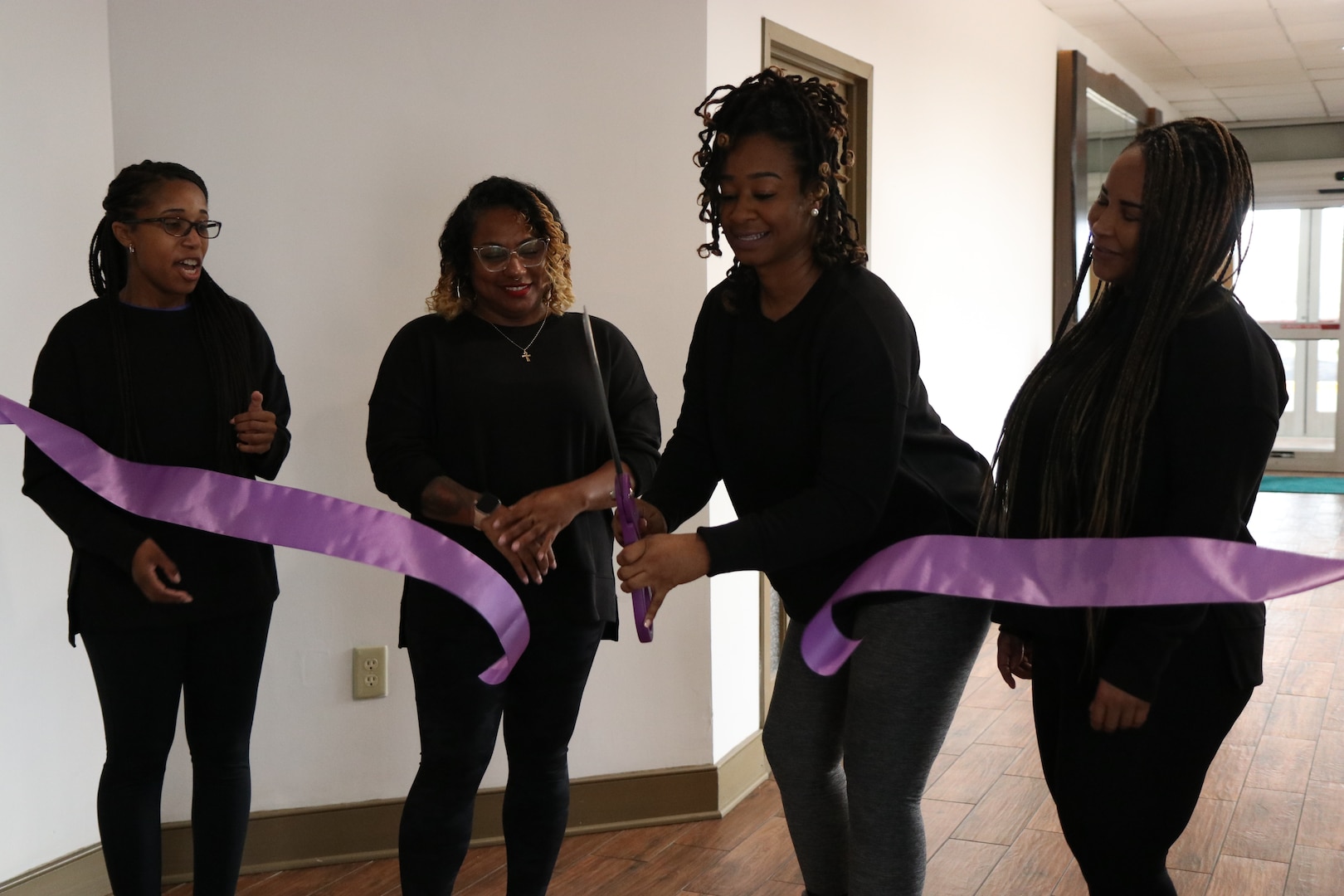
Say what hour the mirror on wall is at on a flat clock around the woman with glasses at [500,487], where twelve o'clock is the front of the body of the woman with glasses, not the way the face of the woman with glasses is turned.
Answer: The mirror on wall is roughly at 7 o'clock from the woman with glasses.

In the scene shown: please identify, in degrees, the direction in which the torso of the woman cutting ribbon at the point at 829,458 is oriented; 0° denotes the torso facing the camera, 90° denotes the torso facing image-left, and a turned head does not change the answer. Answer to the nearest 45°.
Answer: approximately 45°

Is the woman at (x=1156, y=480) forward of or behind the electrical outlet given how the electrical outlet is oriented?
forward

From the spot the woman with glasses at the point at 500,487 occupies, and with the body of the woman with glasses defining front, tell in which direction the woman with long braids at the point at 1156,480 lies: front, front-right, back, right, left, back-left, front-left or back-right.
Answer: front-left

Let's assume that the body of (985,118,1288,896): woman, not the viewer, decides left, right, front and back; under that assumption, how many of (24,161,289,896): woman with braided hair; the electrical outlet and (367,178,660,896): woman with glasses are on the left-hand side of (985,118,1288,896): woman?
0

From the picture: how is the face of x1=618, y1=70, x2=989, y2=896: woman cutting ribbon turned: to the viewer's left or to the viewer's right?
to the viewer's left

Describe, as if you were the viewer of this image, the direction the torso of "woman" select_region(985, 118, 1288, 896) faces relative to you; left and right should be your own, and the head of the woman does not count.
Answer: facing the viewer and to the left of the viewer

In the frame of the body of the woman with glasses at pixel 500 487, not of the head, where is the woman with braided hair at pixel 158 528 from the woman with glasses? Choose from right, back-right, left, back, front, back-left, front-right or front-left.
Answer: right

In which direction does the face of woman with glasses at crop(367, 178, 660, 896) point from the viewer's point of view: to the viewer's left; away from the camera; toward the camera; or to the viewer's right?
toward the camera

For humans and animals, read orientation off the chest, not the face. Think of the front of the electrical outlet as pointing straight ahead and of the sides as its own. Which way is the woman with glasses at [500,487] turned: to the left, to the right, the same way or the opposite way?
the same way

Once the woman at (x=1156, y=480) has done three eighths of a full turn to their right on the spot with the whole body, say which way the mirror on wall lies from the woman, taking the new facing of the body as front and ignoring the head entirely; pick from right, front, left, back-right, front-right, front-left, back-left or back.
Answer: front

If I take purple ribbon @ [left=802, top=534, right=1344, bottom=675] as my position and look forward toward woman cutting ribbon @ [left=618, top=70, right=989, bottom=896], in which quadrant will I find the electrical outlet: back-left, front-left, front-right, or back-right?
front-right

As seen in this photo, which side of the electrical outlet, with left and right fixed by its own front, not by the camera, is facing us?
front

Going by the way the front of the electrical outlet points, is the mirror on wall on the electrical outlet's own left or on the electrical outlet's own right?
on the electrical outlet's own left

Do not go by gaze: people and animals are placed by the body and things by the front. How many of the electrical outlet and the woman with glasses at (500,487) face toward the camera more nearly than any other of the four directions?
2

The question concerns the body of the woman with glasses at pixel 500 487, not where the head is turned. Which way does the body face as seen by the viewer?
toward the camera
